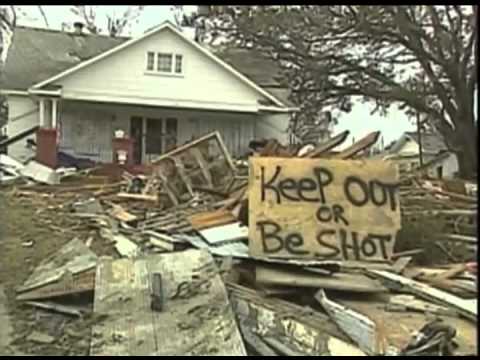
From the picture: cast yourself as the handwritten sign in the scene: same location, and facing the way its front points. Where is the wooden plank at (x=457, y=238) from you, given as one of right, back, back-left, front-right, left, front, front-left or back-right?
back-left

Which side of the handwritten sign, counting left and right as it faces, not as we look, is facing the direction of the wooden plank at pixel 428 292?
left

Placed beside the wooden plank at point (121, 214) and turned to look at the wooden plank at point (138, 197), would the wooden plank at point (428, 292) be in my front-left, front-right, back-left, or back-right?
back-right

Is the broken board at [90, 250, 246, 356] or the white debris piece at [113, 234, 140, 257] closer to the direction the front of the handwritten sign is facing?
the broken board

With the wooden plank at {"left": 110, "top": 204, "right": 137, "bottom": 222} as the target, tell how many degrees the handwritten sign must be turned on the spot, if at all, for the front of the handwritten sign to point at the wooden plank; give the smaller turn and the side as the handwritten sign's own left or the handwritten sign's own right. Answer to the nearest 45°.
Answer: approximately 135° to the handwritten sign's own right

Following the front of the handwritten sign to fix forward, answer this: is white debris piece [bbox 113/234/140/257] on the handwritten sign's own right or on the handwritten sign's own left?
on the handwritten sign's own right

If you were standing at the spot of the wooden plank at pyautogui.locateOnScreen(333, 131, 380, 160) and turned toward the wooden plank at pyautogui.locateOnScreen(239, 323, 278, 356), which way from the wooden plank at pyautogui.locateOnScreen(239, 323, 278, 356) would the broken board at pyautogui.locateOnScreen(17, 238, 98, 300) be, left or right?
right

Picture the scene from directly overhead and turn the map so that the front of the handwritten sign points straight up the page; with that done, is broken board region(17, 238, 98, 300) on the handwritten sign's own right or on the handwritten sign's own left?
on the handwritten sign's own right

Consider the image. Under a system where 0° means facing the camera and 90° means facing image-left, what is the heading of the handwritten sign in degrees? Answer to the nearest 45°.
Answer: approximately 0°

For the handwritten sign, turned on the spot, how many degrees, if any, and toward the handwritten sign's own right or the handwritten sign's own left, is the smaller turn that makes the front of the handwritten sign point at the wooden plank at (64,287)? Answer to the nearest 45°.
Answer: approximately 90° to the handwritten sign's own right

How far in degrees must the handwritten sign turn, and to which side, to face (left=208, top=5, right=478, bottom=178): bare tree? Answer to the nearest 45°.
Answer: approximately 180°
